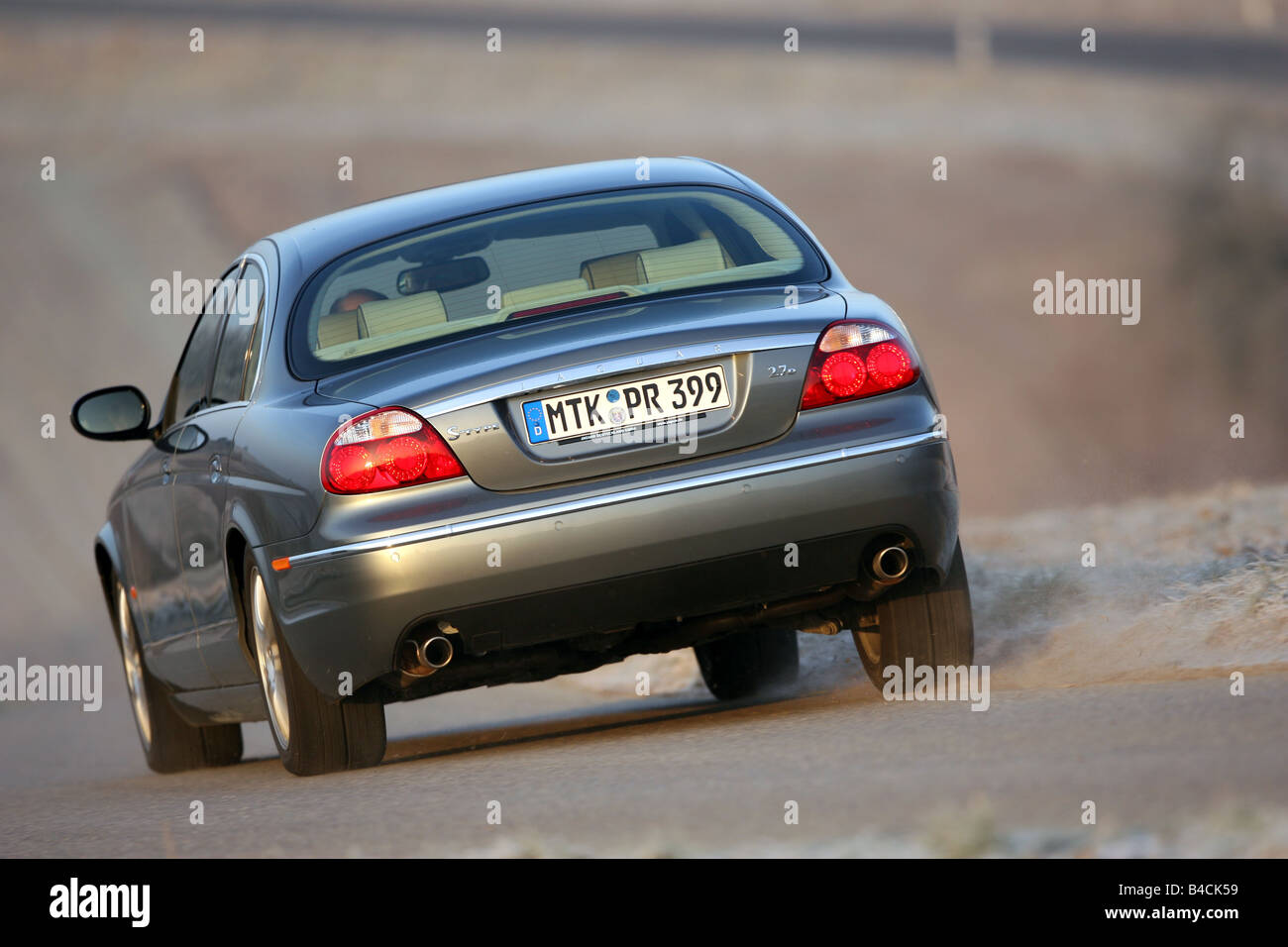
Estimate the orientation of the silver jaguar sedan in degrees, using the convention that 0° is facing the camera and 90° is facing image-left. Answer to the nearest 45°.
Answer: approximately 180°
